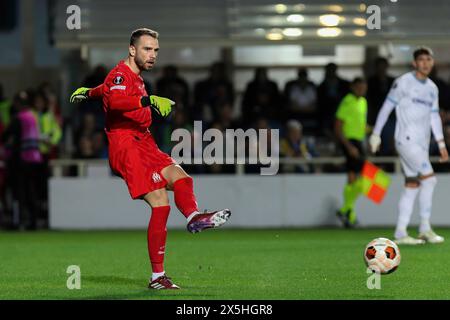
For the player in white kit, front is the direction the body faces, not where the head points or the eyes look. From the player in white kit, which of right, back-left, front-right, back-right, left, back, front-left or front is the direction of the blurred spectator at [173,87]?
back

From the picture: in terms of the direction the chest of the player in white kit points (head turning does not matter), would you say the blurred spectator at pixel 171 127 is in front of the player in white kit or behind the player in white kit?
behind

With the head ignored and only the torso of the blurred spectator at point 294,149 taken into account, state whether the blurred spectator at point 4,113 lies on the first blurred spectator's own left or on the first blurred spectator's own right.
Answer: on the first blurred spectator's own right

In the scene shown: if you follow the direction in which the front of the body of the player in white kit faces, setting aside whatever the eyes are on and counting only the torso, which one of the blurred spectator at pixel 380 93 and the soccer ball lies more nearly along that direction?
the soccer ball

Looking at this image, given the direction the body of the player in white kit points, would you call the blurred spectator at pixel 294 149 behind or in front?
behind
